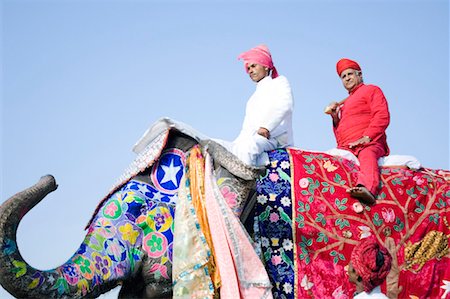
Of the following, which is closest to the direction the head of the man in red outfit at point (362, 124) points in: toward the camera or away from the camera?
toward the camera

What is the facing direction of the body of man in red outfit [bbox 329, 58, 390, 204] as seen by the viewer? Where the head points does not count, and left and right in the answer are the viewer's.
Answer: facing the viewer and to the left of the viewer

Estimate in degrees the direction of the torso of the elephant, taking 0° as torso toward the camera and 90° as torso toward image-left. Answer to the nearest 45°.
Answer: approximately 90°
